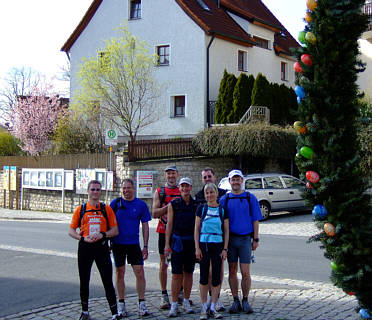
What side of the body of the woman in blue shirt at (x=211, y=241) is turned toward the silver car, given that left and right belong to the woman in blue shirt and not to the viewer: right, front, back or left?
back

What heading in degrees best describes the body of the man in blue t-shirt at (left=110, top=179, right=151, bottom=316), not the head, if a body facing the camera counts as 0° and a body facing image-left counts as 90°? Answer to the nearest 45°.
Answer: approximately 0°

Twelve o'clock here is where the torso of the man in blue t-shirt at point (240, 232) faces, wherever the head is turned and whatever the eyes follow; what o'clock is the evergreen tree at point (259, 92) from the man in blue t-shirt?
The evergreen tree is roughly at 6 o'clock from the man in blue t-shirt.

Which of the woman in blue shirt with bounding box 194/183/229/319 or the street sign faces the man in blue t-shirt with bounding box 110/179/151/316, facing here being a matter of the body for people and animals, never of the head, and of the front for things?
the street sign

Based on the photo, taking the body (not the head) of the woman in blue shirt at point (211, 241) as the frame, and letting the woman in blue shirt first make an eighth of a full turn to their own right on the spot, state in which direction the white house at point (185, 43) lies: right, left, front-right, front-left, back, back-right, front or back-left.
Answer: back-right

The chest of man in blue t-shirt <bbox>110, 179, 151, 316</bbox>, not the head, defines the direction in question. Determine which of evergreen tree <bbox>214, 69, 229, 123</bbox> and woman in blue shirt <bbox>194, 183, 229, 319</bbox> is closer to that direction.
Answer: the woman in blue shirt

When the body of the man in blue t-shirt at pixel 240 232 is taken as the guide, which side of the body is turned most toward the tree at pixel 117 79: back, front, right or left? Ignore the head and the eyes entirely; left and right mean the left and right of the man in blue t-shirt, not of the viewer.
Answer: back

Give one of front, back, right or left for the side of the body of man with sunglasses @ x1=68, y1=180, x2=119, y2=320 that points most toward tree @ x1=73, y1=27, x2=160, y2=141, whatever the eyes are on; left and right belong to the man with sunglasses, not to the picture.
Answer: back

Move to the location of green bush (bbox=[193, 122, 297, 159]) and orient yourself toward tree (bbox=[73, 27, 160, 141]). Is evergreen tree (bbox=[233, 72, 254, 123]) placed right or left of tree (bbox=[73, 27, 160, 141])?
right
